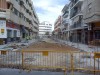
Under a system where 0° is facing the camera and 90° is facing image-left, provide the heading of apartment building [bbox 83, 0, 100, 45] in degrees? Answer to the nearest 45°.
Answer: approximately 45°
